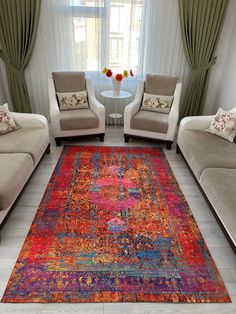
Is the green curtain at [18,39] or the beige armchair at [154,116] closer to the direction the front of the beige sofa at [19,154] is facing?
the beige armchair

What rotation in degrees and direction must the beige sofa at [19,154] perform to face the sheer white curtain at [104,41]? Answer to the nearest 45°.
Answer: approximately 45° to its left

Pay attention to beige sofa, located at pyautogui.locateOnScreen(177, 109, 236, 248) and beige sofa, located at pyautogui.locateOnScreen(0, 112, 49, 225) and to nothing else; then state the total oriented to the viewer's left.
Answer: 1

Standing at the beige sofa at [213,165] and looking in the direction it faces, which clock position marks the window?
The window is roughly at 1 o'clock from the beige sofa.

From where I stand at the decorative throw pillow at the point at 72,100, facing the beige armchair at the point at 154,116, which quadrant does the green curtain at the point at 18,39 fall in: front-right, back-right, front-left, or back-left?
back-left

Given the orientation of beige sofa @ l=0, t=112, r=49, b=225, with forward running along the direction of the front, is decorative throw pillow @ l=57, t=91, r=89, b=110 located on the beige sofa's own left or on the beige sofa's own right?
on the beige sofa's own left

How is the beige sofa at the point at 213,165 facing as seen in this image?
to the viewer's left

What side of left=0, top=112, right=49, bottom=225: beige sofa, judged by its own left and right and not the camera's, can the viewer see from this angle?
right

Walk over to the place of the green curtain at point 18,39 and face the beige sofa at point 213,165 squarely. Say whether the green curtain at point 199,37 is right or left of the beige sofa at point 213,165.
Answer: left
